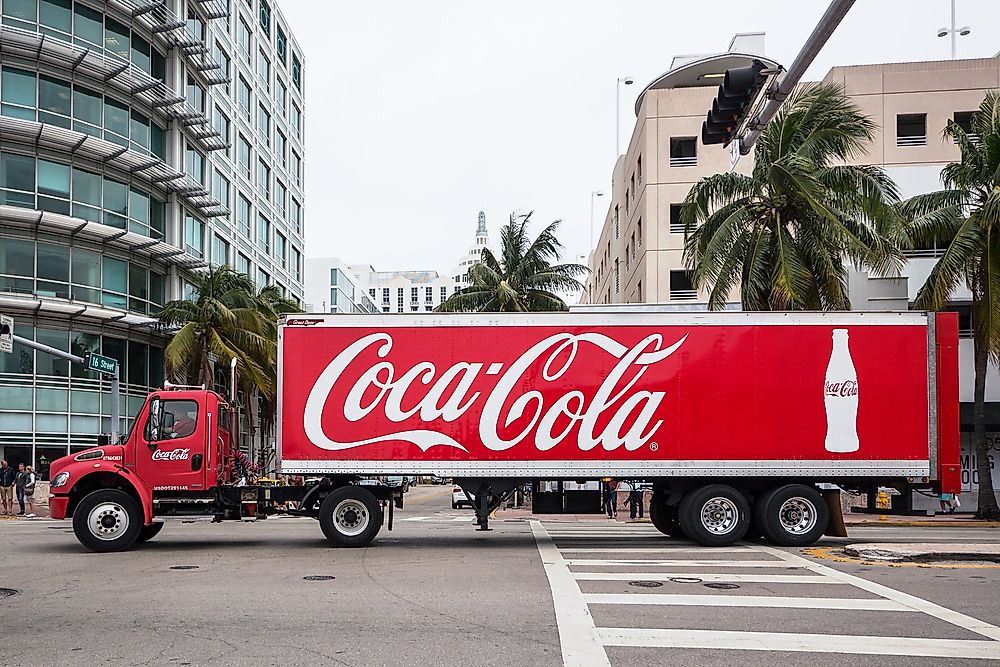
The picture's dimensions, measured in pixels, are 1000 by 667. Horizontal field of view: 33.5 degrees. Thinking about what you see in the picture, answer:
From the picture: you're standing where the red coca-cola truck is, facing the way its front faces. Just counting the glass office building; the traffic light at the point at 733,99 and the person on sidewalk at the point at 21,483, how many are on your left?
1

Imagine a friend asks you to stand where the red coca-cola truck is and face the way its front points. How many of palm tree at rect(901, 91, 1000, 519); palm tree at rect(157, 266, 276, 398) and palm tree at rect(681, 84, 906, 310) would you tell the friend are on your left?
0

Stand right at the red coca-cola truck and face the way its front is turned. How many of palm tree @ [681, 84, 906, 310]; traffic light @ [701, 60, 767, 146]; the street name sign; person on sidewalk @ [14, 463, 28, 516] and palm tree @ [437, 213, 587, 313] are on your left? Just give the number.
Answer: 1

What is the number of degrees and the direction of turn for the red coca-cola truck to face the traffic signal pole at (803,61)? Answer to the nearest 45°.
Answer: approximately 90° to its left

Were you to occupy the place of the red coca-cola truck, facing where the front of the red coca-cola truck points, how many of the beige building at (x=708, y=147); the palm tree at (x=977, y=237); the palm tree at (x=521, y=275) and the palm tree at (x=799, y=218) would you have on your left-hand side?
0

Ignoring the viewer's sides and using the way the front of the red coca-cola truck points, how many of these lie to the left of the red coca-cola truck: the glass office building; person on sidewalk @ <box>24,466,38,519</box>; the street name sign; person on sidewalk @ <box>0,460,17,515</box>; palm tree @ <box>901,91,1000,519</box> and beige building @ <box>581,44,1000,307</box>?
0

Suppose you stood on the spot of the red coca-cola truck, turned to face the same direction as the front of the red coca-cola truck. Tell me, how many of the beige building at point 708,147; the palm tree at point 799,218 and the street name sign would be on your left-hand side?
0

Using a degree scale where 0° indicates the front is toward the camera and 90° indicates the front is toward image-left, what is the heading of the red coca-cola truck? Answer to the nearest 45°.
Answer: approximately 90°

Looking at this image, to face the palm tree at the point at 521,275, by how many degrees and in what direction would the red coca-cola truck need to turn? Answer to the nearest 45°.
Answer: approximately 90° to its right

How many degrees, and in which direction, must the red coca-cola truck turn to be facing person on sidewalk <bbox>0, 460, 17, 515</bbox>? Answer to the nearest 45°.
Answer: approximately 45° to its right

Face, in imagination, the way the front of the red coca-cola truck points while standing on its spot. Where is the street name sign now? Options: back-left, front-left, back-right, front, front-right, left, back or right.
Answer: front-right

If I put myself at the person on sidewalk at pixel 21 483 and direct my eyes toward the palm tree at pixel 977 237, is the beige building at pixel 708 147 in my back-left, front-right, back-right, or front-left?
front-left

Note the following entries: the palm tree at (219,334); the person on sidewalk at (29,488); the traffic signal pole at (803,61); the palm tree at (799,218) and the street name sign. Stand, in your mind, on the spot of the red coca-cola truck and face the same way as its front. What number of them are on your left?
1

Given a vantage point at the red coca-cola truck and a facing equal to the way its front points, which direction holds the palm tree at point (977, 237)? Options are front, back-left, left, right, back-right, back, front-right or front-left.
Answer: back-right

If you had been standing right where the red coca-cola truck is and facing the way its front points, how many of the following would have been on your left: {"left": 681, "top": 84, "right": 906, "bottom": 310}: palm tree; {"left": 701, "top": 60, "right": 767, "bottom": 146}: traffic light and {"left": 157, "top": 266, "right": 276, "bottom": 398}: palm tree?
1

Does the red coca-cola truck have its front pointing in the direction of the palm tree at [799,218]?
no

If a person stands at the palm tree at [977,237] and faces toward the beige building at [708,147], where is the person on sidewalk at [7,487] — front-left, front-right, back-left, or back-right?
front-left

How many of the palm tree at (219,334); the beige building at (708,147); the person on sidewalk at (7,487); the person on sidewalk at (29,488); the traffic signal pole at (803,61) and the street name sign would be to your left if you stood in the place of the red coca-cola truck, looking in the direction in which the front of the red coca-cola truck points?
1
